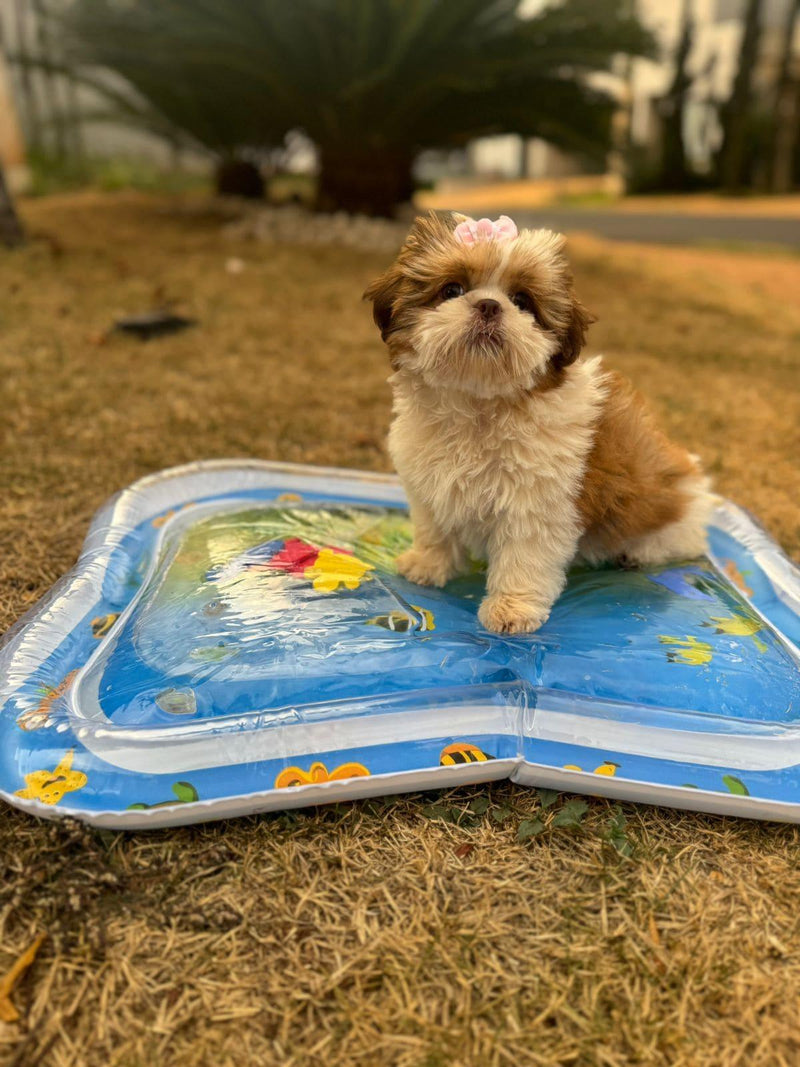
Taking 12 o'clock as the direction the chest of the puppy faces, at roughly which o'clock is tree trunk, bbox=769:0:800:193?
The tree trunk is roughly at 5 o'clock from the puppy.

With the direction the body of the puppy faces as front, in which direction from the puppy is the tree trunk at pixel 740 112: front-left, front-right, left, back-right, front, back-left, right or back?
back-right

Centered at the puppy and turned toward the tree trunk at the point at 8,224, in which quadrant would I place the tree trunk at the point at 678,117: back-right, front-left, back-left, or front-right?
front-right

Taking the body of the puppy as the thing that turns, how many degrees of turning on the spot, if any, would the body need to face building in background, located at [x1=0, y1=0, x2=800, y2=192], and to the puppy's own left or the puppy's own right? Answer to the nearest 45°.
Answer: approximately 135° to the puppy's own right

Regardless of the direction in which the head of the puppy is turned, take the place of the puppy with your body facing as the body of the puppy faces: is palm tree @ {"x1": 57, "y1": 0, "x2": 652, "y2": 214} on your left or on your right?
on your right

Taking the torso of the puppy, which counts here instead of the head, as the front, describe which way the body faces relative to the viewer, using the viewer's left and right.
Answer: facing the viewer and to the left of the viewer

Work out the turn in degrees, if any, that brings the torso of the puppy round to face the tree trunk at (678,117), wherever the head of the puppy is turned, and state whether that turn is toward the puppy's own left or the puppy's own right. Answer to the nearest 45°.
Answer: approximately 135° to the puppy's own right

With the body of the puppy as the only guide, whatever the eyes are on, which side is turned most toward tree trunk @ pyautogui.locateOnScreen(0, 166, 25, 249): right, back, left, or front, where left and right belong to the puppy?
right
